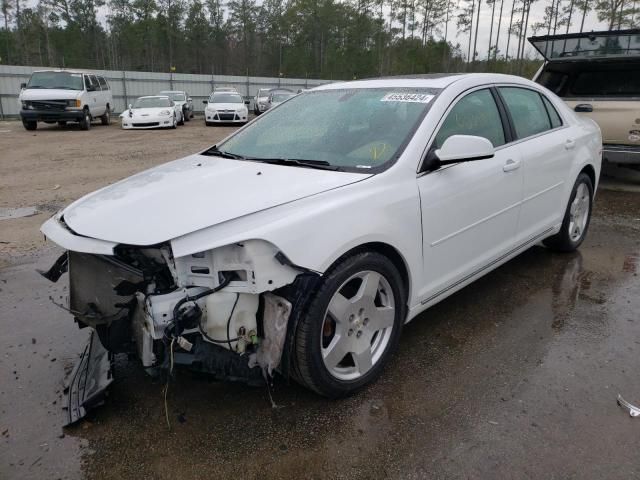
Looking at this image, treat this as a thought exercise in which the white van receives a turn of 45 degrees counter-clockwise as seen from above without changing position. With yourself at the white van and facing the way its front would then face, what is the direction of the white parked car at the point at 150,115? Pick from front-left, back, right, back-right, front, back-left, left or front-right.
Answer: left

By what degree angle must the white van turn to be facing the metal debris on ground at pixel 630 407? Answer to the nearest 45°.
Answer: approximately 45° to its left

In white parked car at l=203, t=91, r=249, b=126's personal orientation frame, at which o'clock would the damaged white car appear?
The damaged white car is roughly at 12 o'clock from the white parked car.

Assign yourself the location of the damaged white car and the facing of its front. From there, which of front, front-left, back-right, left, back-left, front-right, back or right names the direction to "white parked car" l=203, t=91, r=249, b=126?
back-right

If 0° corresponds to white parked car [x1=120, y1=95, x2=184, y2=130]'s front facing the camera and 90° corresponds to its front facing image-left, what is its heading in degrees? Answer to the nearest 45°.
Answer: approximately 45°

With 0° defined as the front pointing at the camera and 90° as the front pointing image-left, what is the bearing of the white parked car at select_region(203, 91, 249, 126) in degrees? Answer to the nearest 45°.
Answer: approximately 0°

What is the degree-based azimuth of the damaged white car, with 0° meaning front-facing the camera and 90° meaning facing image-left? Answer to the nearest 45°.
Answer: approximately 45°

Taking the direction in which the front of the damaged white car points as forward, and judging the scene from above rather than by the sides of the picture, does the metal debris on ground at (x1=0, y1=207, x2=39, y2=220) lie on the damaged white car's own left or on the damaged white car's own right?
on the damaged white car's own right
